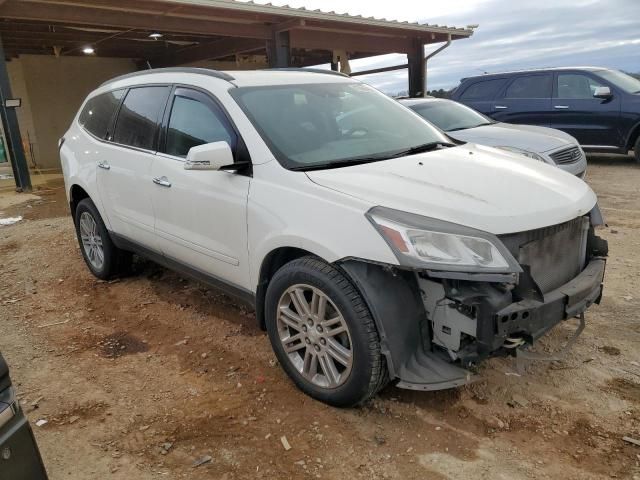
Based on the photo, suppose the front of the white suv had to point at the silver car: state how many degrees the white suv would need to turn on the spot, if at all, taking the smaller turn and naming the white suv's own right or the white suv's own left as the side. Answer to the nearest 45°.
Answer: approximately 90° to the white suv's own left

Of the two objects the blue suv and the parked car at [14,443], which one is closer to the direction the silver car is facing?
the parked car

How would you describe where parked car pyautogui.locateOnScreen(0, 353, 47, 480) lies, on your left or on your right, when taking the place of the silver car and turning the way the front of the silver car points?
on your right

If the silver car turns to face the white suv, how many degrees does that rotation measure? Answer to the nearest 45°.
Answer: approximately 45° to its right

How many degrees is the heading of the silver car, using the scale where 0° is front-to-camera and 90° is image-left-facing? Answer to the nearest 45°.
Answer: approximately 315°

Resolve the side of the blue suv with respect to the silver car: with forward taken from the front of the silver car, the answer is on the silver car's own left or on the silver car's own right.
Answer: on the silver car's own left

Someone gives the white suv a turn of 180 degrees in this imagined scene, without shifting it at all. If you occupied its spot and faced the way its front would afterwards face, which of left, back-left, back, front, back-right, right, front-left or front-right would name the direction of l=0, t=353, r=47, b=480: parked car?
left

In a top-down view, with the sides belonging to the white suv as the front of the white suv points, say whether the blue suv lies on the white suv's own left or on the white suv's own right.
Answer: on the white suv's own left
